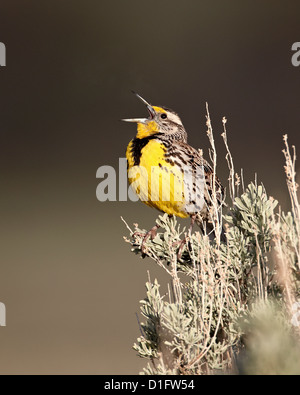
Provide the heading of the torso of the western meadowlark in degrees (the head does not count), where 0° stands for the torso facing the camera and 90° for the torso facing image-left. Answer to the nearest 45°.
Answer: approximately 45°
